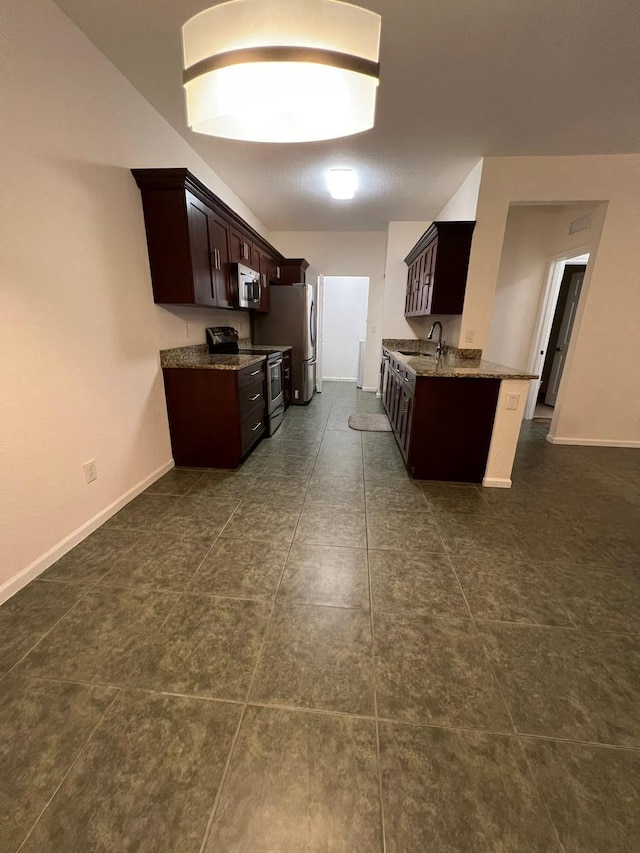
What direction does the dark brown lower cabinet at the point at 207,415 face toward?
to the viewer's right

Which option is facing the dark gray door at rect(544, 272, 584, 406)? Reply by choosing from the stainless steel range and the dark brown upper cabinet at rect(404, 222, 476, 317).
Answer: the stainless steel range

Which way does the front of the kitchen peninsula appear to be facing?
to the viewer's left

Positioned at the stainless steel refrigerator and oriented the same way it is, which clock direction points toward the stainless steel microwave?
The stainless steel microwave is roughly at 4 o'clock from the stainless steel refrigerator.

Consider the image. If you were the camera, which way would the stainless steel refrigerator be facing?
facing to the right of the viewer

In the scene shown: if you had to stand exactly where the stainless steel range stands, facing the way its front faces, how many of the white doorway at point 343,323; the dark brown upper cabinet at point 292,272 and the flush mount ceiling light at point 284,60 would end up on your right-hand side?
1

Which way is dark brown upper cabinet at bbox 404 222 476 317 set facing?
to the viewer's left

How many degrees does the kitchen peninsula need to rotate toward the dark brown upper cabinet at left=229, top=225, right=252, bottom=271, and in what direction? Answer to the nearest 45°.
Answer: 0° — it already faces it

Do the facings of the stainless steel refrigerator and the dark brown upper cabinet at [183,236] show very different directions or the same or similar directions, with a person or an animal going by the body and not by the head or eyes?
same or similar directions

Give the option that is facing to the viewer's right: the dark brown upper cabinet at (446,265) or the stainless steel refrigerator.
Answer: the stainless steel refrigerator

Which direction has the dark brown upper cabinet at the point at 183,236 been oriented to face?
to the viewer's right

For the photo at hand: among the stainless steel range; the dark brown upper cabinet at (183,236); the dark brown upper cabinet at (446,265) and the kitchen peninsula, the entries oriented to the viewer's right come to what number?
2

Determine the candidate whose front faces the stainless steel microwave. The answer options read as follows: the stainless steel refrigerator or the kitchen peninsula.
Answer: the kitchen peninsula

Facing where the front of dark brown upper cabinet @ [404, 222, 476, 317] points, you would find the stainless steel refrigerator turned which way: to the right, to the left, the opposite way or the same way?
the opposite way

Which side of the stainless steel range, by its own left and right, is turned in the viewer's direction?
right

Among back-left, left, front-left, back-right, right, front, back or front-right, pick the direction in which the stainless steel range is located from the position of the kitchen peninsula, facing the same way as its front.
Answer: front

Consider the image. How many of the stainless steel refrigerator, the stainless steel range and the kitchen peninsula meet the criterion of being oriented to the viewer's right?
2
